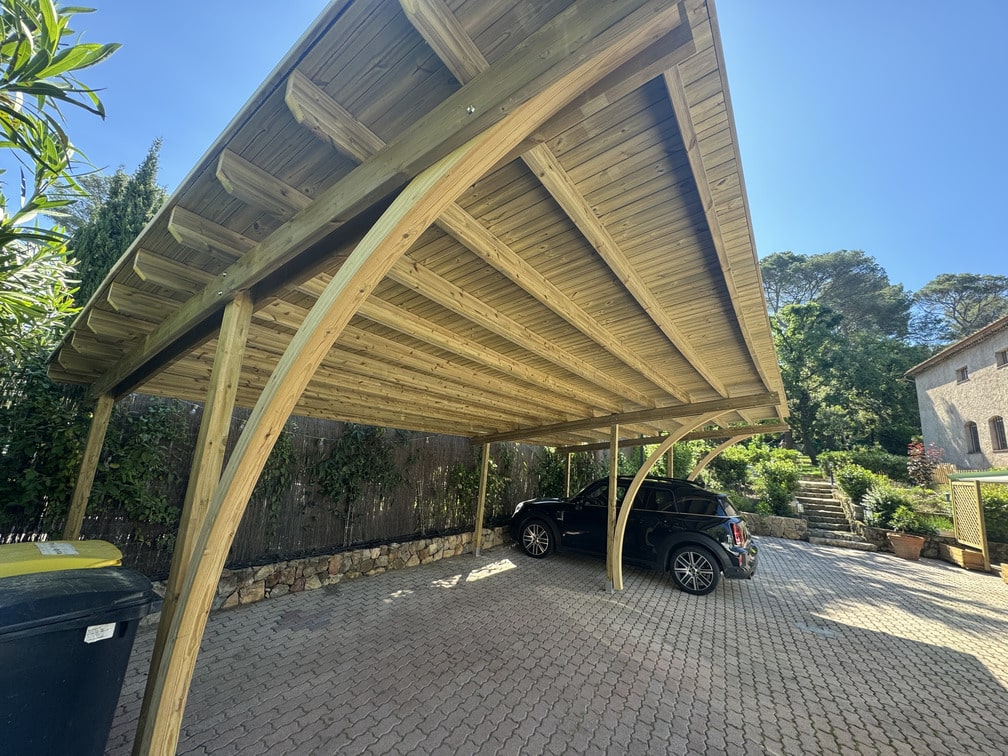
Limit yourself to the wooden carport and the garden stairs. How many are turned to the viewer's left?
0

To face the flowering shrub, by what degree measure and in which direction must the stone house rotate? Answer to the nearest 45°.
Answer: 0° — it already faces it

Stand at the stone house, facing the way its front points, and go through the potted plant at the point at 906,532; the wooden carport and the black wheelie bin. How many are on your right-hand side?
0

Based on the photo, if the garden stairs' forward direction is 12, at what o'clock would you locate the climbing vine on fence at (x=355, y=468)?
The climbing vine on fence is roughly at 1 o'clock from the garden stairs.

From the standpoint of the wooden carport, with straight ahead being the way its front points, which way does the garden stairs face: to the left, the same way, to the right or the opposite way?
to the right

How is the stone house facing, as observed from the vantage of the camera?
facing the viewer and to the left of the viewer

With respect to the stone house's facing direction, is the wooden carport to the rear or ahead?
ahead

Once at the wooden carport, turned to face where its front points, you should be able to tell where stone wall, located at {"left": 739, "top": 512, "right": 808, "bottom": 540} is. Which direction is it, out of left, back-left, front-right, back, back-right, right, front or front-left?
left

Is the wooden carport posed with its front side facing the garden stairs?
no

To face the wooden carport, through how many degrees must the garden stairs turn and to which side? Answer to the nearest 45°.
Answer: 0° — it already faces it

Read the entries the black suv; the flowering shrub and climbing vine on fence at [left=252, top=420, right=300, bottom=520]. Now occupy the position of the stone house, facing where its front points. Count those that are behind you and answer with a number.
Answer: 0

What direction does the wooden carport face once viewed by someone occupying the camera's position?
facing the viewer and to the right of the viewer

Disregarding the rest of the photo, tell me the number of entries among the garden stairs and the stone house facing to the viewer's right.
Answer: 0

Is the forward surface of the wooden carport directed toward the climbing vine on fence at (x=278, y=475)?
no

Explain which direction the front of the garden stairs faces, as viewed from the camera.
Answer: facing the viewer
